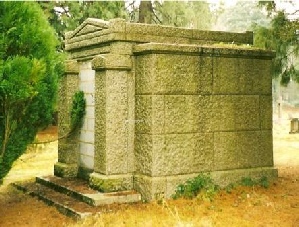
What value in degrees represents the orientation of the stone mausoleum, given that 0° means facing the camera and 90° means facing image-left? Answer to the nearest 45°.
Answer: approximately 45°

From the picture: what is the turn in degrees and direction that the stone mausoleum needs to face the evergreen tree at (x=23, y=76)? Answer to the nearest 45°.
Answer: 0° — it already faces it

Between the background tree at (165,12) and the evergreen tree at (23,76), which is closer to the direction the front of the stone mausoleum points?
the evergreen tree

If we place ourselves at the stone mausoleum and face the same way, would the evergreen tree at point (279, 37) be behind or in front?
behind

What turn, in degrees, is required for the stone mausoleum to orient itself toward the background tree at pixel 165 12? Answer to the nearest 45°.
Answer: approximately 135° to its right
